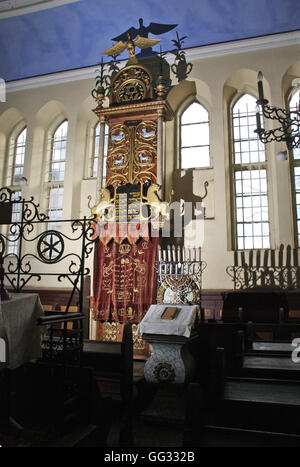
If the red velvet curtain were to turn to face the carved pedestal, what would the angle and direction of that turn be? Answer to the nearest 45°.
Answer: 0° — it already faces it

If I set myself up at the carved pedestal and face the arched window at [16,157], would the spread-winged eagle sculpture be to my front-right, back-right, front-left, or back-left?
front-right

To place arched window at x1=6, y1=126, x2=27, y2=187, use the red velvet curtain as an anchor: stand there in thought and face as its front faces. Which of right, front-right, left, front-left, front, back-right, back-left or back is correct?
back-right

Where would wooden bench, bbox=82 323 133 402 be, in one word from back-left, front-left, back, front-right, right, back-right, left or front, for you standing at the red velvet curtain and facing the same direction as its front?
front

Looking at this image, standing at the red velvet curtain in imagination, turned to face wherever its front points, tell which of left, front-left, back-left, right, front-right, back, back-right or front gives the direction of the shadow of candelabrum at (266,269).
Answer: left

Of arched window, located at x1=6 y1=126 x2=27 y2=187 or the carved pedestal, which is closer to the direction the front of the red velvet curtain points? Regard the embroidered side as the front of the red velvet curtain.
the carved pedestal

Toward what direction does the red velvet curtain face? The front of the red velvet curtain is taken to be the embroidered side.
toward the camera

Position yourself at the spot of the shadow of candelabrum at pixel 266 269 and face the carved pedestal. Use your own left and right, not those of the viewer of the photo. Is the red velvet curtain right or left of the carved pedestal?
right
